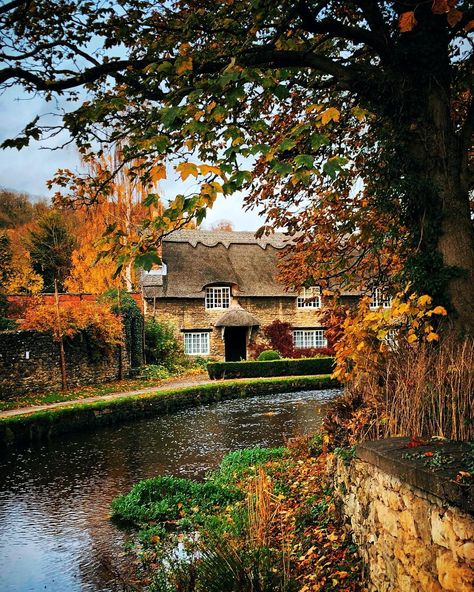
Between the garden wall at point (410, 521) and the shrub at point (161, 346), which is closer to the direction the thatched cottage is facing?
the garden wall

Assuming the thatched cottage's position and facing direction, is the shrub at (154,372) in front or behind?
in front

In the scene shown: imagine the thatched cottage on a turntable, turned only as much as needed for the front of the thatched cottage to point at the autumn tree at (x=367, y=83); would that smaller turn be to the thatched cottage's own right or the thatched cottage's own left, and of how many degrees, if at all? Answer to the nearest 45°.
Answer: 0° — it already faces it

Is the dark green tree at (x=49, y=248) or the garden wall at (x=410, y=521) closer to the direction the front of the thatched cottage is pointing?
the garden wall

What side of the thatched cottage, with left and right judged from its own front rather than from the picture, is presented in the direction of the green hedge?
front

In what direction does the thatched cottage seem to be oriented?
toward the camera

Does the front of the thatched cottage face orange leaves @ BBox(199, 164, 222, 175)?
yes

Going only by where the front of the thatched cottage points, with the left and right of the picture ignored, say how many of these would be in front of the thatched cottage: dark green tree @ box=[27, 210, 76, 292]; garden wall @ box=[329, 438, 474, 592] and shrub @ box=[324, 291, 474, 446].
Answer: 2

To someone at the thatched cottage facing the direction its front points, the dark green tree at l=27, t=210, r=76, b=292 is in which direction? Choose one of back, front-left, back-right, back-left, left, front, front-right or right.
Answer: back-right

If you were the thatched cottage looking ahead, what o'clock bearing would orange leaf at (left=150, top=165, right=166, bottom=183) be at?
The orange leaf is roughly at 12 o'clock from the thatched cottage.

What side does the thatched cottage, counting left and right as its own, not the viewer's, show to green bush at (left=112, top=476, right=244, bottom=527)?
front

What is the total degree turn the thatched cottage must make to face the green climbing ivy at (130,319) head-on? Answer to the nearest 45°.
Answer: approximately 45° to its right

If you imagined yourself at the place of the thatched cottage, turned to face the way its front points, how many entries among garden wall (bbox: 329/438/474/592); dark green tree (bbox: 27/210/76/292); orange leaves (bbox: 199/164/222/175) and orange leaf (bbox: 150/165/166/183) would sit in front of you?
3
